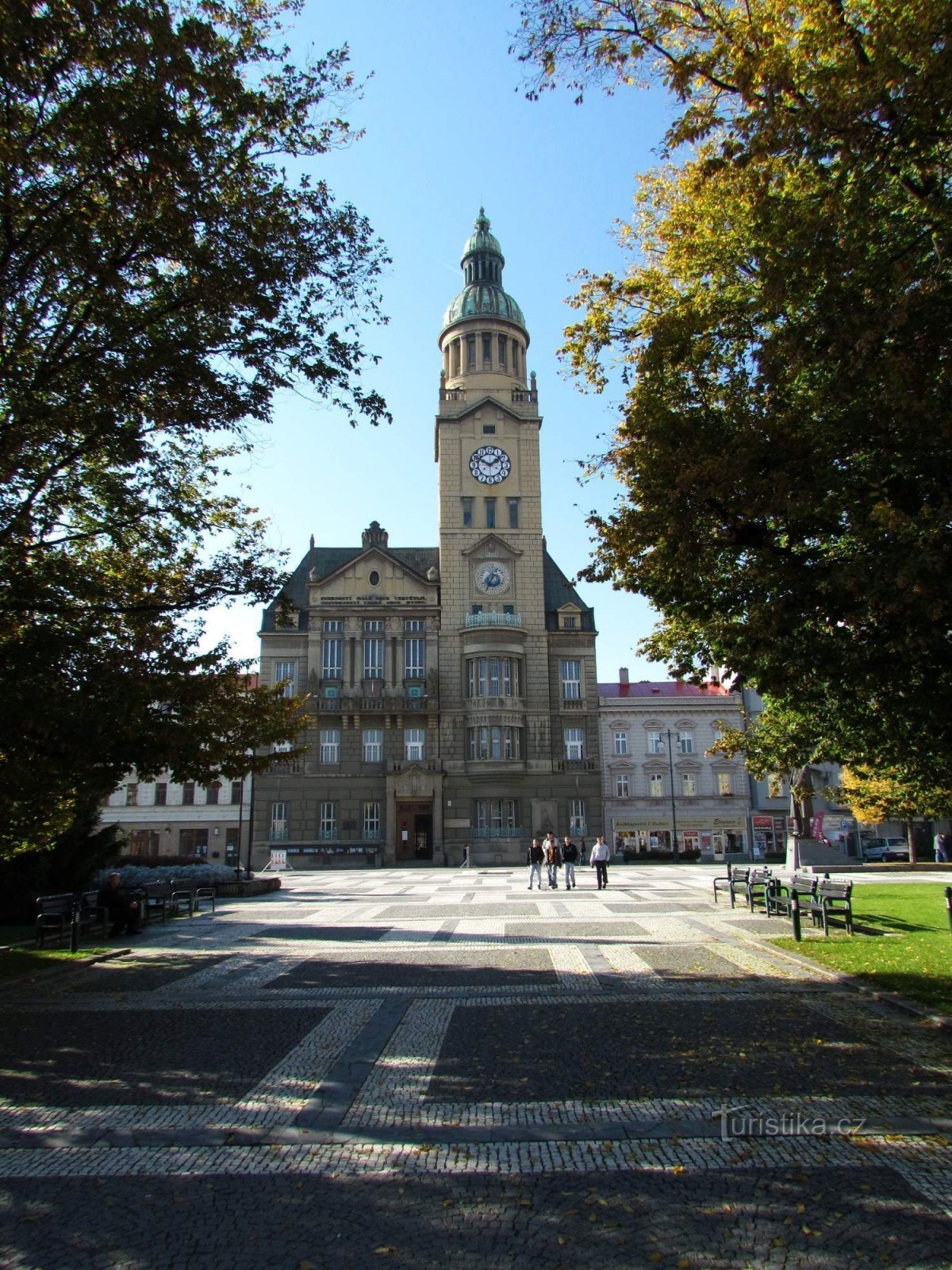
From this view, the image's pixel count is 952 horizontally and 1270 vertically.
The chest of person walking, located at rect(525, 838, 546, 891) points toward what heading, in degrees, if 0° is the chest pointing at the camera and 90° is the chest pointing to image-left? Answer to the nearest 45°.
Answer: approximately 0°

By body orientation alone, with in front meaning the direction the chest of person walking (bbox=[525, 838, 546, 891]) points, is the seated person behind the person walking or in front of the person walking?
in front

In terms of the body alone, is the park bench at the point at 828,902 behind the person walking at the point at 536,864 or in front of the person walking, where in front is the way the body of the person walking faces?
in front

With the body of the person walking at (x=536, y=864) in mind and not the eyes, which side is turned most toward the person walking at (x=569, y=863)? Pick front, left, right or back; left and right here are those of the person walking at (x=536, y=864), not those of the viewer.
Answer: left

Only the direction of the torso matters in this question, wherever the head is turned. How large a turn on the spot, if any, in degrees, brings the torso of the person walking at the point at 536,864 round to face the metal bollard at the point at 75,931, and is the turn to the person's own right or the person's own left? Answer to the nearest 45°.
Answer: approximately 45° to the person's own right

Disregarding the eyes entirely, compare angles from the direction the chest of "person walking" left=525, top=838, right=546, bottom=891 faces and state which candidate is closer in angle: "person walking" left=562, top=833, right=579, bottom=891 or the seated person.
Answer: the seated person

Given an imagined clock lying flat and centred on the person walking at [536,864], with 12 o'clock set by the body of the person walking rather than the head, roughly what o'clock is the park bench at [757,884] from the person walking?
The park bench is roughly at 11 o'clock from the person walking.

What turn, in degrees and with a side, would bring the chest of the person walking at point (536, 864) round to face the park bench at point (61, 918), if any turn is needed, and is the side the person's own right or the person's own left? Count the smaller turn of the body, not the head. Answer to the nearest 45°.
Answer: approximately 45° to the person's own right
